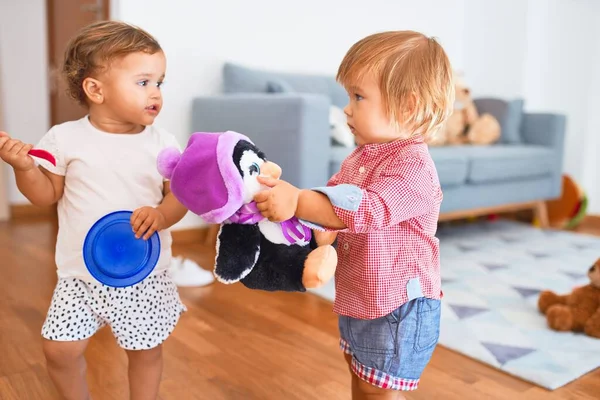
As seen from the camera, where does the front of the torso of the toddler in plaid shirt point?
to the viewer's left

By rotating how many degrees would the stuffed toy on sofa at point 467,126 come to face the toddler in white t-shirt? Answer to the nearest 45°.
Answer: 0° — it already faces them

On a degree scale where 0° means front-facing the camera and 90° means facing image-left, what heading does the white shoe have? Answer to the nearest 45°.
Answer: approximately 270°

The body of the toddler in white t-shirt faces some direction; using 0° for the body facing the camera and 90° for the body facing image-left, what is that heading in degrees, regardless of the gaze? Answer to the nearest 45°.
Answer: approximately 0°

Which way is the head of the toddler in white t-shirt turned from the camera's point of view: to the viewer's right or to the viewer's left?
to the viewer's right

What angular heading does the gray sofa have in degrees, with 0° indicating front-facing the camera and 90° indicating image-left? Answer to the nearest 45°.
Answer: approximately 315°

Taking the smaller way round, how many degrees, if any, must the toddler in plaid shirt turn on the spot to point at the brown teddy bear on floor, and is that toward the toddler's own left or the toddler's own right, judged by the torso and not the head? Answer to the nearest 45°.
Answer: approximately 135° to the toddler's own right

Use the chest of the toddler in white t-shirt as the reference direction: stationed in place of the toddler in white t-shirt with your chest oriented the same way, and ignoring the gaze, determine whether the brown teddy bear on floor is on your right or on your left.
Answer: on your left
